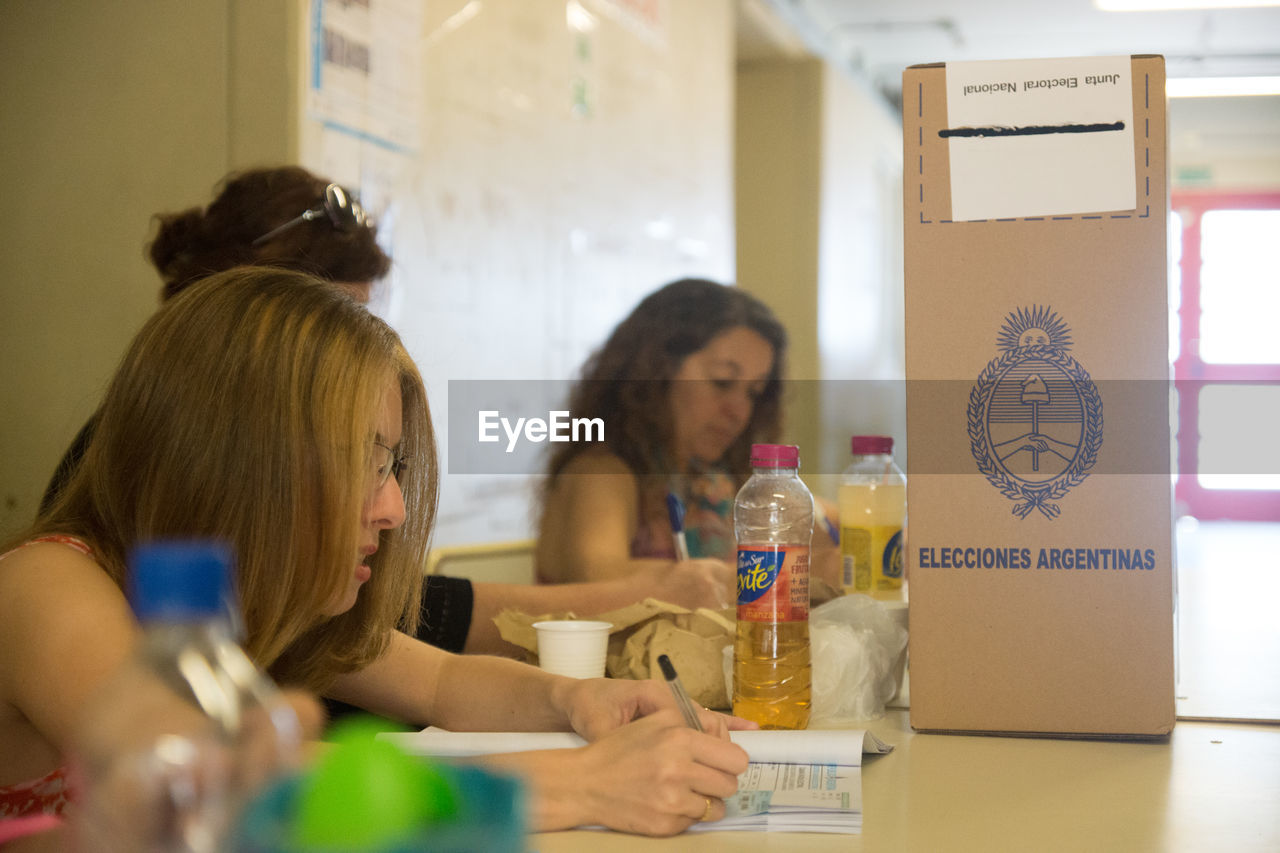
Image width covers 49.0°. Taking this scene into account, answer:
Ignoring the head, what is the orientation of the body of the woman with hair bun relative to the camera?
to the viewer's right

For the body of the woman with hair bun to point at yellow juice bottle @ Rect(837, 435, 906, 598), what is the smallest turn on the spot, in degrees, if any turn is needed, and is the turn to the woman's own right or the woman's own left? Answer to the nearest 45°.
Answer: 0° — they already face it

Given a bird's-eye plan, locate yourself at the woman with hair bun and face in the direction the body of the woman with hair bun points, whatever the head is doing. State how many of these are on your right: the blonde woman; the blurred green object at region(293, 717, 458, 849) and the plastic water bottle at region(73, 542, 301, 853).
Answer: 3

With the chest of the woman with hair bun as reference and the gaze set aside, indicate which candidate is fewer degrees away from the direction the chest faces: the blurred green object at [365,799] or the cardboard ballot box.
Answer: the cardboard ballot box

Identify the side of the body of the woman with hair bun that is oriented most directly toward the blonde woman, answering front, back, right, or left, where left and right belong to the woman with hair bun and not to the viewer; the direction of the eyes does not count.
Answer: right

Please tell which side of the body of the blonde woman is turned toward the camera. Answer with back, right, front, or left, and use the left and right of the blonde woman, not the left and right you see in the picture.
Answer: right

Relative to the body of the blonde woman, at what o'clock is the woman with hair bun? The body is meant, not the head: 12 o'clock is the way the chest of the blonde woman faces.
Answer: The woman with hair bun is roughly at 9 o'clock from the blonde woman.

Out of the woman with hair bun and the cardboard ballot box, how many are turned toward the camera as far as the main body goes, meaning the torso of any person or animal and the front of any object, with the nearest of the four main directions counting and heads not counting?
1

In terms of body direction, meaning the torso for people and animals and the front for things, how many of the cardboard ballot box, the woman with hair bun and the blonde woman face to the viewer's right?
2

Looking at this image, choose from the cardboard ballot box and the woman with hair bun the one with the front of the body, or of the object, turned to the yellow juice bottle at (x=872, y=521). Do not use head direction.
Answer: the woman with hair bun

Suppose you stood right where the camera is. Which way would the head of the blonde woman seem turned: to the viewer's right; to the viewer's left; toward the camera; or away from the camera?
to the viewer's right

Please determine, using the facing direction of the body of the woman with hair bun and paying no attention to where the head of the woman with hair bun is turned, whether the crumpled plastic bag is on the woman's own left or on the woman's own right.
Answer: on the woman's own right
